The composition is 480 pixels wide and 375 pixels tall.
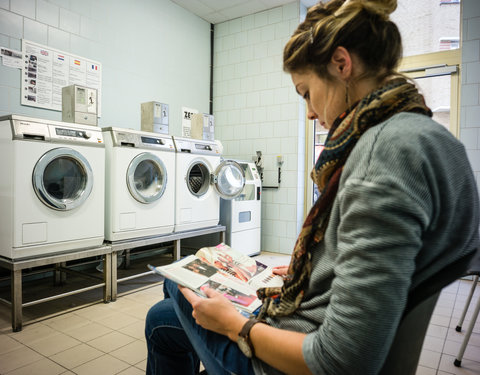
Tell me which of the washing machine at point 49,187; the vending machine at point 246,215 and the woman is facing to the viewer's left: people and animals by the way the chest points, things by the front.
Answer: the woman

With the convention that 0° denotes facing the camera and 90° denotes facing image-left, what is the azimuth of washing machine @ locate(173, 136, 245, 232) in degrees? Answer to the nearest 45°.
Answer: approximately 315°

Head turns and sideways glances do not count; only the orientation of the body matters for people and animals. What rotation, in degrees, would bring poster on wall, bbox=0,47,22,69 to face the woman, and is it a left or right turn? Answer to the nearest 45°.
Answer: approximately 45° to its right

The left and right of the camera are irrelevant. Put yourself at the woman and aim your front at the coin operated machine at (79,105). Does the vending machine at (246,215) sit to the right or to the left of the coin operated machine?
right

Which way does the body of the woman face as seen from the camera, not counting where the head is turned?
to the viewer's left

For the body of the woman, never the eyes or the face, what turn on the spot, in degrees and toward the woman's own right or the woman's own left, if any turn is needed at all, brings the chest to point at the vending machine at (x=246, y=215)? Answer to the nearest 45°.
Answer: approximately 90° to the woman's own right

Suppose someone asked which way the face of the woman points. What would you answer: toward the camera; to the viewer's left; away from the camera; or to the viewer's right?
to the viewer's left

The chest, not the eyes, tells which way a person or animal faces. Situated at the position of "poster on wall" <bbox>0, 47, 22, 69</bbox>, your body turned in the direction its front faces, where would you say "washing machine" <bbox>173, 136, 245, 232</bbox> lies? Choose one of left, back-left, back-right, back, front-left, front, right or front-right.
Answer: front-left

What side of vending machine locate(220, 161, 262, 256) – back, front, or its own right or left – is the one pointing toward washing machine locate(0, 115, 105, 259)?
right

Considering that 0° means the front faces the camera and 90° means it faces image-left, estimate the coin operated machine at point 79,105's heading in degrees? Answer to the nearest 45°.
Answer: approximately 315°
